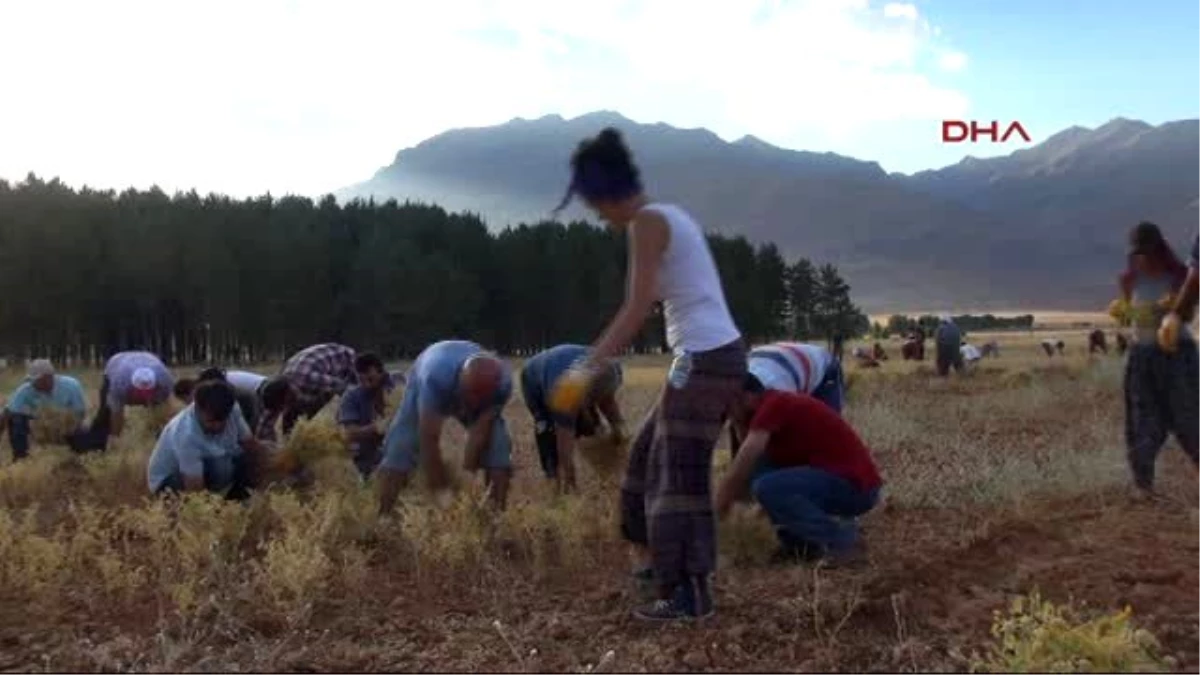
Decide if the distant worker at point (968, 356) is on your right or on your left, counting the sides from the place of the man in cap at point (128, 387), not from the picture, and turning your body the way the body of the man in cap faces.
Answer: on your left

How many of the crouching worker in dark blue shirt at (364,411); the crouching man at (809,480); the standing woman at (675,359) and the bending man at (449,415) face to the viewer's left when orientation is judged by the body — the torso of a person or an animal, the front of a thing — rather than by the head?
2

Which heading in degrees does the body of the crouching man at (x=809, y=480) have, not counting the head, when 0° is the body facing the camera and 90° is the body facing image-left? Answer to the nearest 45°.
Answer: approximately 90°

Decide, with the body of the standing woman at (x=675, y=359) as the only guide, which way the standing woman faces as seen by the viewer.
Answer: to the viewer's left

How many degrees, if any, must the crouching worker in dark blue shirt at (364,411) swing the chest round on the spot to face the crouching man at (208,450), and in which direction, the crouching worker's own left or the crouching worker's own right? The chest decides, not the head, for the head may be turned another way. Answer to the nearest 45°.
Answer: approximately 90° to the crouching worker's own right

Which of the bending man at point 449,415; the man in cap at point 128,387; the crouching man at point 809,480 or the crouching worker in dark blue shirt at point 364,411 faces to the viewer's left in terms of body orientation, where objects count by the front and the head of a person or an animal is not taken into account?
the crouching man at point 809,480

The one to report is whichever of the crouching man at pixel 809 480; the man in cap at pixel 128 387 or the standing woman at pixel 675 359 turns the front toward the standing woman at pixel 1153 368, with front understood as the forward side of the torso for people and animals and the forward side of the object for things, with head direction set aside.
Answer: the man in cap

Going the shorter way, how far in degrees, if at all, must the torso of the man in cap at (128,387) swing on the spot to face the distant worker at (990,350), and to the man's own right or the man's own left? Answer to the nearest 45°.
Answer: approximately 90° to the man's own left

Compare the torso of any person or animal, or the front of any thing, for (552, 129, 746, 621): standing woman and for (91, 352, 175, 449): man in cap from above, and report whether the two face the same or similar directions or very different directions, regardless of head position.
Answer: very different directions

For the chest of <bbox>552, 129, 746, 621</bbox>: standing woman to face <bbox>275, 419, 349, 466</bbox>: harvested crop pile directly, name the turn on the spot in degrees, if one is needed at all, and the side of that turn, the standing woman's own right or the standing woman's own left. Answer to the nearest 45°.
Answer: approximately 45° to the standing woman's own right

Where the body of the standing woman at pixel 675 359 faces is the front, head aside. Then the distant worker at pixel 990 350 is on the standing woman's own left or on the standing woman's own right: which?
on the standing woman's own right
